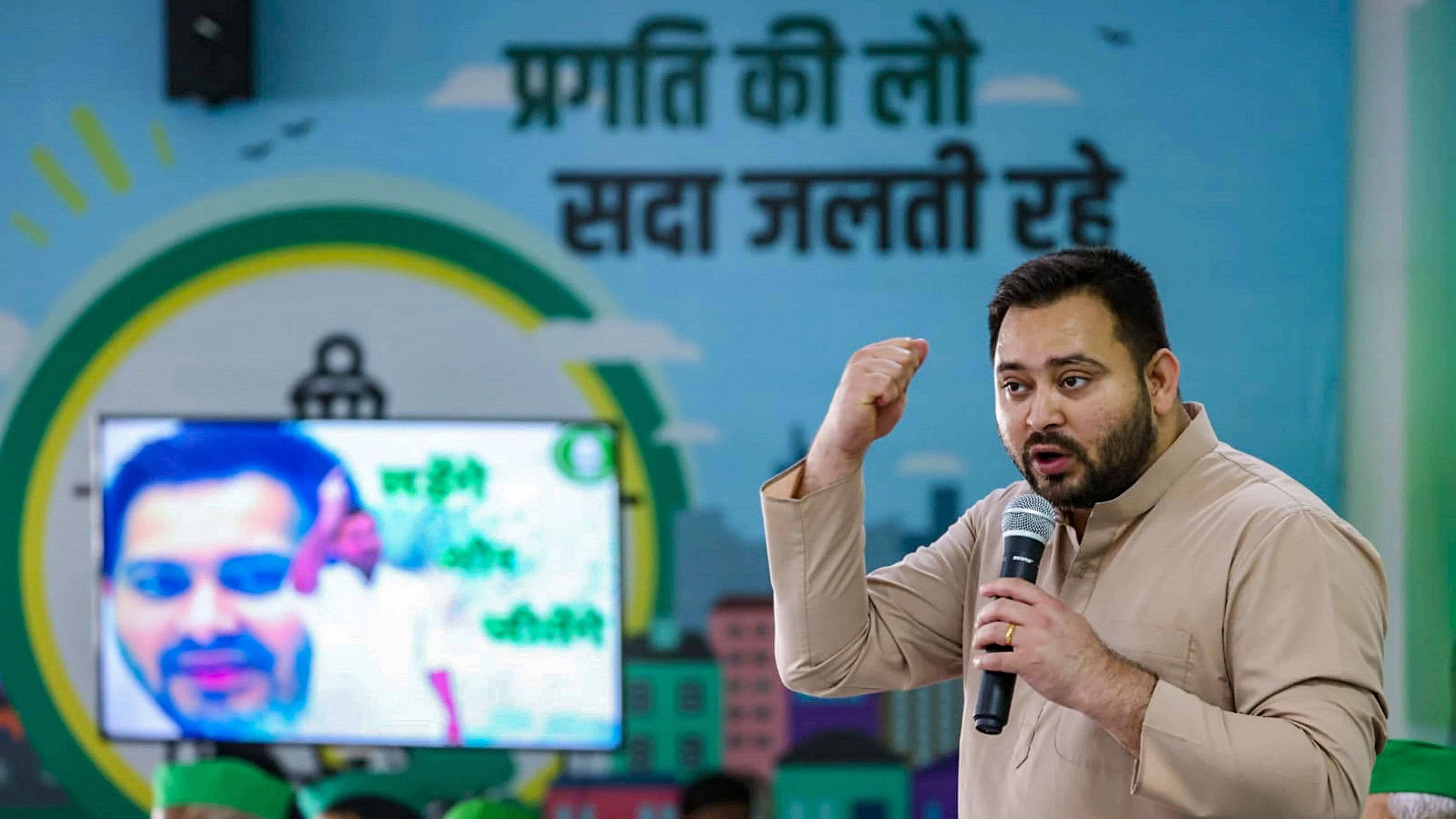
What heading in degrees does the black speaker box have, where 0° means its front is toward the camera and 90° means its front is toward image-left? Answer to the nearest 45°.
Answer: approximately 0°

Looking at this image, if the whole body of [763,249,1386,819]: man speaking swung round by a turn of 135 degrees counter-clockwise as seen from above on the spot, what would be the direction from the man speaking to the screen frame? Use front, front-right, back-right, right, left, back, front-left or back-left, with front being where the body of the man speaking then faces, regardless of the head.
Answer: back-left

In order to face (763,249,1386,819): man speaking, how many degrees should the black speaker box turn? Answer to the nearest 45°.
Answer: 0° — it already faces them

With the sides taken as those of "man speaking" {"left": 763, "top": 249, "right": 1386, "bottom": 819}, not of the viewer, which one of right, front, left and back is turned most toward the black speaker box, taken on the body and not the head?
right

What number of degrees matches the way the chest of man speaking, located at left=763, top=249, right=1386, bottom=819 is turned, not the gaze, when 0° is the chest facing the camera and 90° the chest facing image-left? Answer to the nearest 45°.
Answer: approximately 45°

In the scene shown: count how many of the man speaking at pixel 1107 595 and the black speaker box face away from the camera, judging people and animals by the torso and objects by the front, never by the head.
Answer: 0
